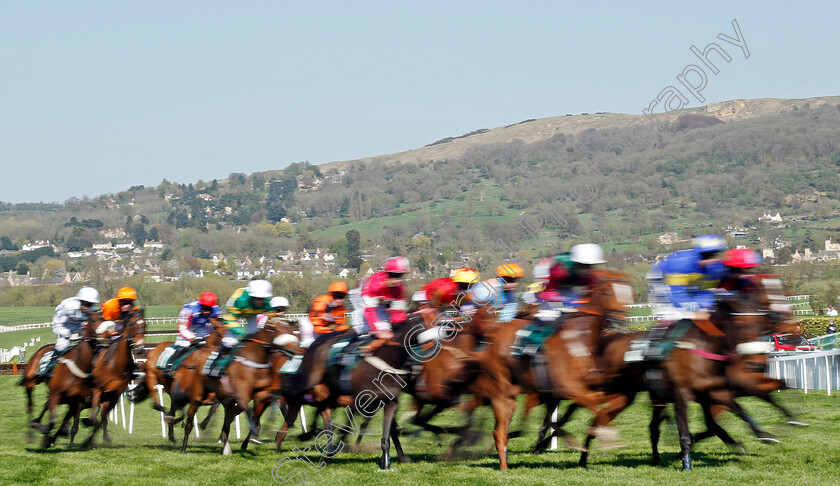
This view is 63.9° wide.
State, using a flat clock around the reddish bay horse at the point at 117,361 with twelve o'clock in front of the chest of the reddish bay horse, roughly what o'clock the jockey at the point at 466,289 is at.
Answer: The jockey is roughly at 12 o'clock from the reddish bay horse.

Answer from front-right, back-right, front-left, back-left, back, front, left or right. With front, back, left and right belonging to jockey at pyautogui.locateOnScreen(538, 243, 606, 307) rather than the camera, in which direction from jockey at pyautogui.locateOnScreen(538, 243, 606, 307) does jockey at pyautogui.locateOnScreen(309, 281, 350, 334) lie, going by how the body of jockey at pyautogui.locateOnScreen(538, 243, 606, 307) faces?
back-left

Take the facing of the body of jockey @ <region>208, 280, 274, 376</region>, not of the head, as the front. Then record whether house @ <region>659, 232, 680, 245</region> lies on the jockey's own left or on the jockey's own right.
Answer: on the jockey's own left

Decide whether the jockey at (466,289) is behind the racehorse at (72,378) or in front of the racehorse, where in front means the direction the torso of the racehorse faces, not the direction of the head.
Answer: in front

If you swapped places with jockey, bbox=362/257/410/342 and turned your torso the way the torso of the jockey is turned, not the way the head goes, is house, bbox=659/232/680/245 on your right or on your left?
on your left

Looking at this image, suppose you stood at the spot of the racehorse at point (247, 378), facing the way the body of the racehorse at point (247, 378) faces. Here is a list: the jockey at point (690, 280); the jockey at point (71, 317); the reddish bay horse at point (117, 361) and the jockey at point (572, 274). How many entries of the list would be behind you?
2

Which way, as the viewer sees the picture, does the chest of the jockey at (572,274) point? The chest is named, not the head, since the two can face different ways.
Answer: to the viewer's right

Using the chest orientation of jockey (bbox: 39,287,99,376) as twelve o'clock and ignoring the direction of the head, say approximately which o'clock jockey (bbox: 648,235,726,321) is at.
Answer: jockey (bbox: 648,235,726,321) is roughly at 12 o'clock from jockey (bbox: 39,287,99,376).

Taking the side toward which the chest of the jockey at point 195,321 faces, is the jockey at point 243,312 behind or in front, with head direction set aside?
in front
